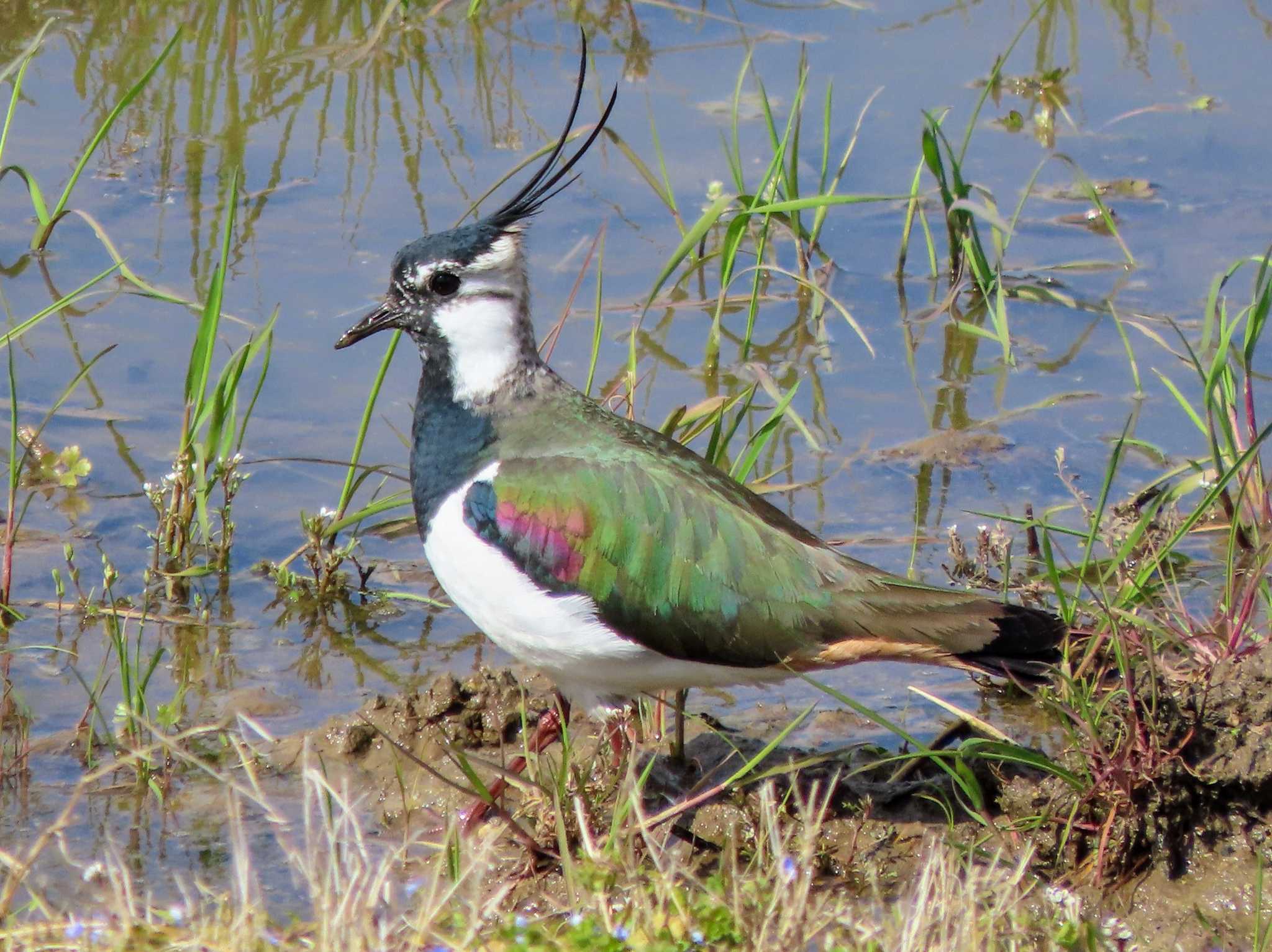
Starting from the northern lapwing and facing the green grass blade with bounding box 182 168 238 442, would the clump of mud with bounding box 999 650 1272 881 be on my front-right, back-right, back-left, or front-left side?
back-right

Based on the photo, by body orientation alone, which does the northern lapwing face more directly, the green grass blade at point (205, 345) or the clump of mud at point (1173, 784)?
the green grass blade

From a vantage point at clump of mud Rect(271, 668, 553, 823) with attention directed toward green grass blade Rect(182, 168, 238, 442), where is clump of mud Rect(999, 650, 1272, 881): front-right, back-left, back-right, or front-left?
back-right

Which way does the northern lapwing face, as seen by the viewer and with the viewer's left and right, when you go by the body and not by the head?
facing to the left of the viewer

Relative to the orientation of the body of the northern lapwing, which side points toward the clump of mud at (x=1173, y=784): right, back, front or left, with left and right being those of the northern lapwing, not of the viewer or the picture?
back

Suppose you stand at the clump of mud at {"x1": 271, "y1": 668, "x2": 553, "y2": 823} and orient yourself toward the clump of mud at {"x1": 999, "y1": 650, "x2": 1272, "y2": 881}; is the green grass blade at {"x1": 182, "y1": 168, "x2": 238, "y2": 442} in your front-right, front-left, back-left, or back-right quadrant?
back-left

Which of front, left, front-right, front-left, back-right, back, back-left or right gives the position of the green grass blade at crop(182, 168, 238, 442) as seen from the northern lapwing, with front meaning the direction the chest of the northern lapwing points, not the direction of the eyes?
front-right

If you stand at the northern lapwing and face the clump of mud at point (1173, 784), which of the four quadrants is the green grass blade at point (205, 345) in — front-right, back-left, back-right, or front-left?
back-left
